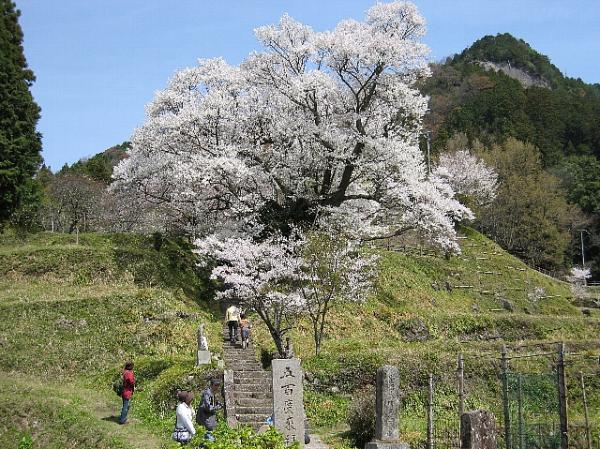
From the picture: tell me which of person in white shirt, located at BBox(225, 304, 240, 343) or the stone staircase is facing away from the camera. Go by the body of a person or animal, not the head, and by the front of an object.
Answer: the person in white shirt

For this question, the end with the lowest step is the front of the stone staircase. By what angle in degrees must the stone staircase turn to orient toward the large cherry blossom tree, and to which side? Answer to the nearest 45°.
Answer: approximately 180°

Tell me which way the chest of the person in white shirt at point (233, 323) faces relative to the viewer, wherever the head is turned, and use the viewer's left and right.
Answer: facing away from the viewer

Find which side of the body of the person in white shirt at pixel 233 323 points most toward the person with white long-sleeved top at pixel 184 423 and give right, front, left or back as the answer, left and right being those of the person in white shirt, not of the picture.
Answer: back

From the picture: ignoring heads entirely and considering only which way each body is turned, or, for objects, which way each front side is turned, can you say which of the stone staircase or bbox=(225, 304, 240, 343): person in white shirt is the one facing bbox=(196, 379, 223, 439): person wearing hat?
the stone staircase

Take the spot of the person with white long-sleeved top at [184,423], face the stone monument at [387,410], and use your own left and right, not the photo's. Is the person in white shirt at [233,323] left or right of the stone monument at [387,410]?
left
